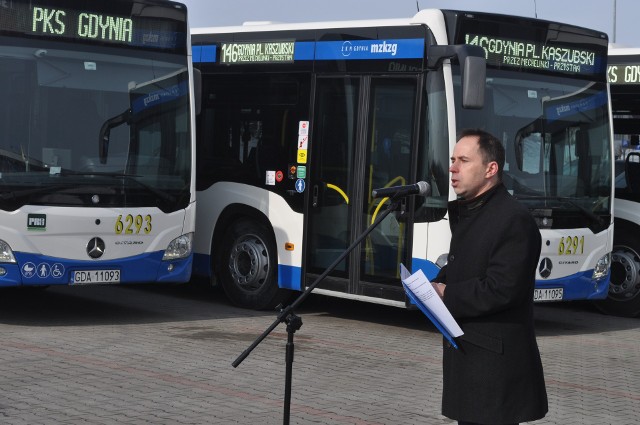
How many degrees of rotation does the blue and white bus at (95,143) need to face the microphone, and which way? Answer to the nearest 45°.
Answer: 0° — it already faces it

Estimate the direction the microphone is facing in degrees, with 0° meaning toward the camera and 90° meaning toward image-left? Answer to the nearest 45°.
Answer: approximately 270°

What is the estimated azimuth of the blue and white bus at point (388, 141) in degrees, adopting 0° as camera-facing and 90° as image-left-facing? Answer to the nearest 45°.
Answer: approximately 315°

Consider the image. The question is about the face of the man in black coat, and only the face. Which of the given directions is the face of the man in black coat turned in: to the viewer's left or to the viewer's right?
to the viewer's left

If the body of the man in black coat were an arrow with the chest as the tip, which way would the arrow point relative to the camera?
to the viewer's left

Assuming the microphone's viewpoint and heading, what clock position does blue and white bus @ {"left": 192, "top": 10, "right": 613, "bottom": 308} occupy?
The blue and white bus is roughly at 9 o'clock from the microphone.

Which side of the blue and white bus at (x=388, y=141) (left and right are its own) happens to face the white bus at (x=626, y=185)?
left

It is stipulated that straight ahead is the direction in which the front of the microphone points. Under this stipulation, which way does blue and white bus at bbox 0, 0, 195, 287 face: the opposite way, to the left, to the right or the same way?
to the right

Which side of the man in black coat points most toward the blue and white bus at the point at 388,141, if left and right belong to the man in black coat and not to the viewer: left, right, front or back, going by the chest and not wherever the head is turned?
right
